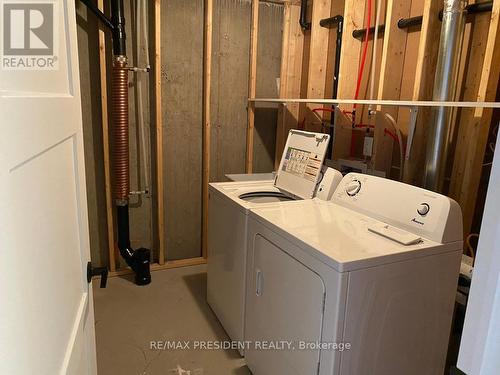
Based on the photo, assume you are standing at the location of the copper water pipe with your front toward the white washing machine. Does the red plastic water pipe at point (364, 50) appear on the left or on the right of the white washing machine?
left

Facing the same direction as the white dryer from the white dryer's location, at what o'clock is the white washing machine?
The white washing machine is roughly at 3 o'clock from the white dryer.

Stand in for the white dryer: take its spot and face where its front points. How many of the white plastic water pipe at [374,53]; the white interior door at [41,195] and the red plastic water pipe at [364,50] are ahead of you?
1

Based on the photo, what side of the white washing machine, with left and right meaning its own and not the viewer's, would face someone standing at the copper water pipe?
right

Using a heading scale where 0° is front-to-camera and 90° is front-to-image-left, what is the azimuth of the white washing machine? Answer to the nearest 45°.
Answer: approximately 45°

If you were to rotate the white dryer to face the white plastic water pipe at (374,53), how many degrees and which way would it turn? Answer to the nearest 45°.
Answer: approximately 135° to its right

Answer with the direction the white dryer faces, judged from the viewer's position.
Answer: facing the viewer and to the left of the viewer

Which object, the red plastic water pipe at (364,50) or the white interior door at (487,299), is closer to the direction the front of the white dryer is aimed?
the white interior door

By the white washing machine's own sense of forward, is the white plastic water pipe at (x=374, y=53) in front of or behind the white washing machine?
behind

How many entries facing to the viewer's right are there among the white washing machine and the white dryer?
0

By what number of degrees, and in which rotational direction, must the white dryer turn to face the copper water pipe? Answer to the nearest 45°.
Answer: approximately 90° to its right

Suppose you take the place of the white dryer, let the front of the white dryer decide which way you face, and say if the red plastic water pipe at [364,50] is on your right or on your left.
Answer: on your right

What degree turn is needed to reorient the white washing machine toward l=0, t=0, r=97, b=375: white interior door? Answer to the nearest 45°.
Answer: approximately 45° to its left
